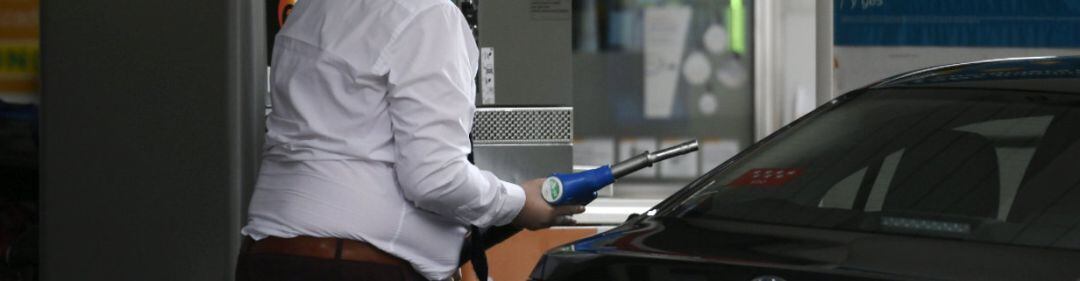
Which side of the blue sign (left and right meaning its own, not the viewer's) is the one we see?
front

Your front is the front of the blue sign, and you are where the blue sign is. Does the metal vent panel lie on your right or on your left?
on your right

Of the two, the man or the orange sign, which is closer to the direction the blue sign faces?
the man

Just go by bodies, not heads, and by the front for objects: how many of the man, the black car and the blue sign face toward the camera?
1

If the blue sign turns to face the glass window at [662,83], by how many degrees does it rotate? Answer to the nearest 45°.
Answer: approximately 135° to its right

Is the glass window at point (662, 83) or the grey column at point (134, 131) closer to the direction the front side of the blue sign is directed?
the grey column

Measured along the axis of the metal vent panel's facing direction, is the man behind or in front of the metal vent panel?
in front

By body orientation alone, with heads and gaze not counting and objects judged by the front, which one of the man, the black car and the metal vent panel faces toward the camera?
the metal vent panel

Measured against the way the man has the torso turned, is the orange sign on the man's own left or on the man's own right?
on the man's own left

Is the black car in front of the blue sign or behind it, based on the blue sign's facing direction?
in front

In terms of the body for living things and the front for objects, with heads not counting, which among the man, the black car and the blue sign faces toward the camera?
the blue sign

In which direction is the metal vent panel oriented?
toward the camera

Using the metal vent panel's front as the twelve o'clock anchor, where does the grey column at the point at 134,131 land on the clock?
The grey column is roughly at 3 o'clock from the metal vent panel.
